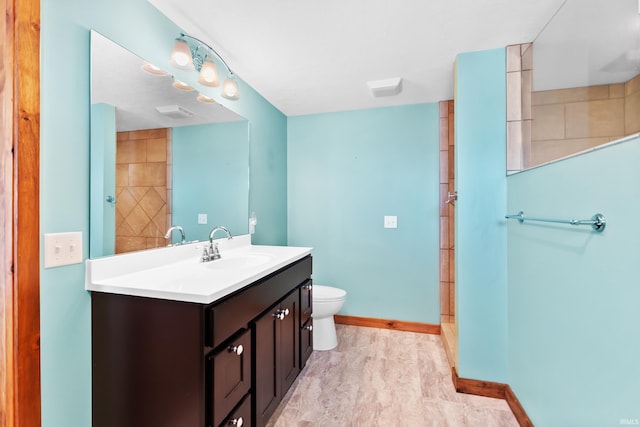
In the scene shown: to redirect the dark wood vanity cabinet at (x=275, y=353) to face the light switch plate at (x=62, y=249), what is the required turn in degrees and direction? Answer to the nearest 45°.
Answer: approximately 90° to its right

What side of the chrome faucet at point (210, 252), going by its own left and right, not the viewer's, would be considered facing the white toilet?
left

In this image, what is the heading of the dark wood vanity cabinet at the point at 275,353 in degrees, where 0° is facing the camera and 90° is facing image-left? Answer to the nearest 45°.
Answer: approximately 315°

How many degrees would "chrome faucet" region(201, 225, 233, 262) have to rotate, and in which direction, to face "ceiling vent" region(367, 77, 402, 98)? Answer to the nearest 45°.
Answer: approximately 45° to its left

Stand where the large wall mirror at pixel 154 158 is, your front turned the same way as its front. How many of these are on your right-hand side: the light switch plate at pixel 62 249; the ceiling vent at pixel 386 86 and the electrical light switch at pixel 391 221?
1

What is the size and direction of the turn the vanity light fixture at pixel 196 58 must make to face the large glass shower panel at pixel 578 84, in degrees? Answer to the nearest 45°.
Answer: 0° — it already faces it

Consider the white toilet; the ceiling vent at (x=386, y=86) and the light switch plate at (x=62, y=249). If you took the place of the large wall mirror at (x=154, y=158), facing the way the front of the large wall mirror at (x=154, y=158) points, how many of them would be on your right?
1
